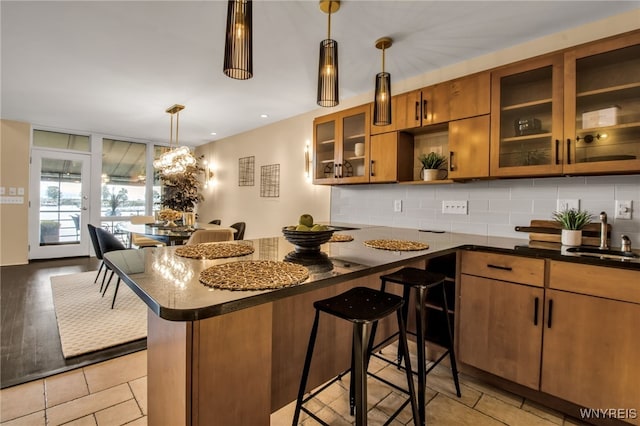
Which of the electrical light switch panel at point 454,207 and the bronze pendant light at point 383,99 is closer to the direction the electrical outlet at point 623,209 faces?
the bronze pendant light

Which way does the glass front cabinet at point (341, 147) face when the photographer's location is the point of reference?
facing the viewer and to the left of the viewer

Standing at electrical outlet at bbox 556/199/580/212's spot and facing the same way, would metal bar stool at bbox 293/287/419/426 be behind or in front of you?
in front

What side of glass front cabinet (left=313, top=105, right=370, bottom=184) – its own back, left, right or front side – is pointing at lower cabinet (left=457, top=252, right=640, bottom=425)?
left

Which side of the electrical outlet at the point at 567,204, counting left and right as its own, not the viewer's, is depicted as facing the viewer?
front

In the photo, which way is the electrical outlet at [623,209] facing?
toward the camera

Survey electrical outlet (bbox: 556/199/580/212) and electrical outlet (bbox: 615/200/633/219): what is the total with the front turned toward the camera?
2
